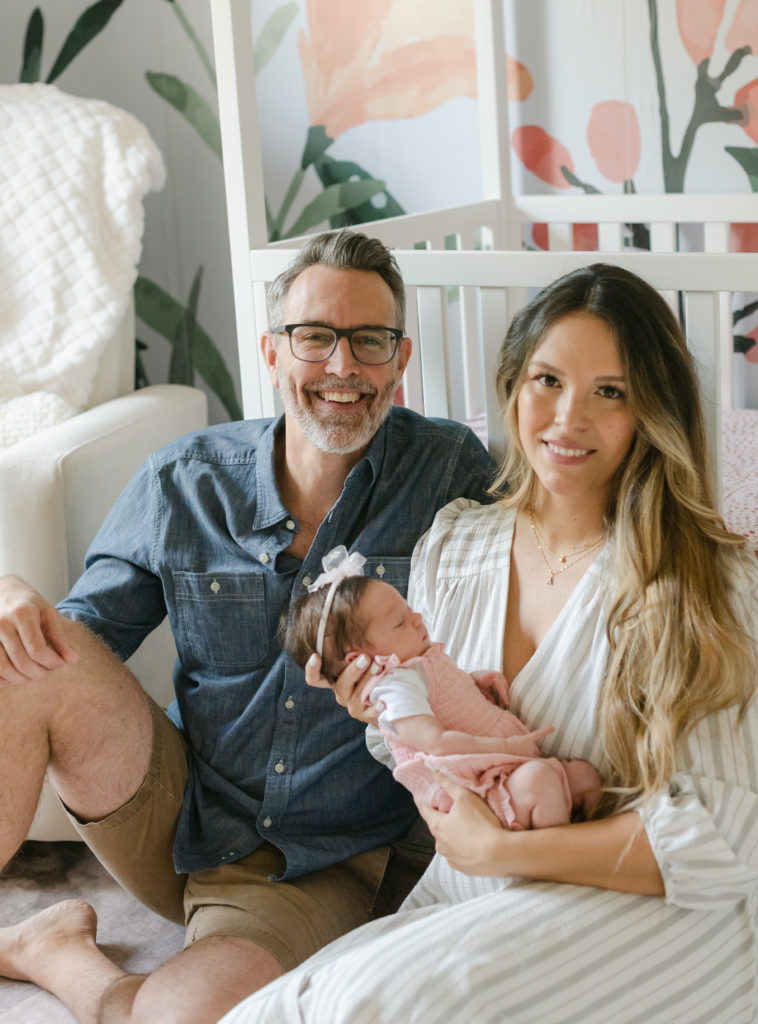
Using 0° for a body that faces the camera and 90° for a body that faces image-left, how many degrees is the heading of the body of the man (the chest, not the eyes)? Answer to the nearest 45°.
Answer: approximately 0°

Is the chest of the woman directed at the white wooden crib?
no

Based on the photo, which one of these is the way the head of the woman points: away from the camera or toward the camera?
toward the camera

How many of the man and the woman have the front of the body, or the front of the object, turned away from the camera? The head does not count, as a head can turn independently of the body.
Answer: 0

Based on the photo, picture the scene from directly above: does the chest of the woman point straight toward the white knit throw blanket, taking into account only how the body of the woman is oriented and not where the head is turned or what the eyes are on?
no

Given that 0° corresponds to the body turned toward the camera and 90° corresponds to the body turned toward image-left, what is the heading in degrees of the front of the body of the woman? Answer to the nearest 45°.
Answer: approximately 45°

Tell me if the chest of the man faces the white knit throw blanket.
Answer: no
